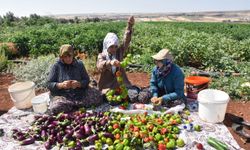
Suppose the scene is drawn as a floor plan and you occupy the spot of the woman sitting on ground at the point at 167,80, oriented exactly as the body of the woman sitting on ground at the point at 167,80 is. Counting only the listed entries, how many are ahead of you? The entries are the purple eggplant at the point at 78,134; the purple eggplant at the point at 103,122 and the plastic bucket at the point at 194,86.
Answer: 2

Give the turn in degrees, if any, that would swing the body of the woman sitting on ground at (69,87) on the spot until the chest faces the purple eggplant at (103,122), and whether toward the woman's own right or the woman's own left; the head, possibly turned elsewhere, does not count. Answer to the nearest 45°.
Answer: approximately 45° to the woman's own left

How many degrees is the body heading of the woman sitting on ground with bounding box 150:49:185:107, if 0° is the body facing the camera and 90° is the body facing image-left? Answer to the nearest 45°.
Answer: approximately 45°

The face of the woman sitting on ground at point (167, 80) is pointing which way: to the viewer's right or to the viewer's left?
to the viewer's left

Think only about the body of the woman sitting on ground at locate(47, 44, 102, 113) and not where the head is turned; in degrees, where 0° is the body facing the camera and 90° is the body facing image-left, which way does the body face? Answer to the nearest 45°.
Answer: approximately 0°

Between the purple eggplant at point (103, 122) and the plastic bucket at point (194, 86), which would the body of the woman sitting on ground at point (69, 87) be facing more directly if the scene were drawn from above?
the purple eggplant

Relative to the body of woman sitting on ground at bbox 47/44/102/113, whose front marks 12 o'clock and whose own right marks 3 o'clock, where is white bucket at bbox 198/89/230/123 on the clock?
The white bucket is roughly at 10 o'clock from the woman sitting on ground.
